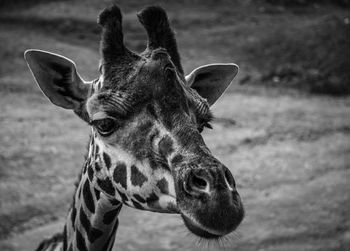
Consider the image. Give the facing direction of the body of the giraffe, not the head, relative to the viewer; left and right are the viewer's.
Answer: facing the viewer and to the right of the viewer
